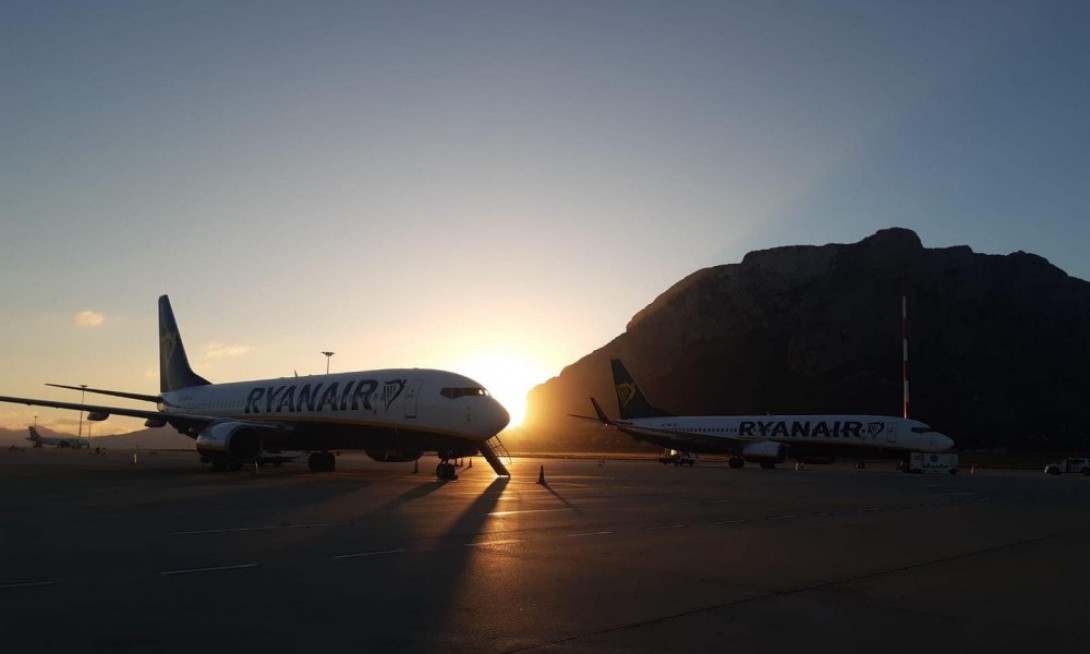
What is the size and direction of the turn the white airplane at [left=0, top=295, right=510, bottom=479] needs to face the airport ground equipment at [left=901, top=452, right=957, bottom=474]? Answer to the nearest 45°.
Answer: approximately 45° to its left

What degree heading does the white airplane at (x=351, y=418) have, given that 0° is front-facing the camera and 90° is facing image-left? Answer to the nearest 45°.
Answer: approximately 315°
